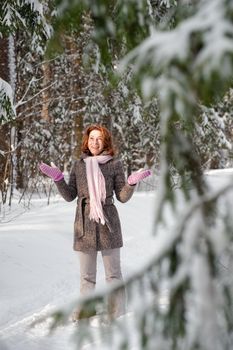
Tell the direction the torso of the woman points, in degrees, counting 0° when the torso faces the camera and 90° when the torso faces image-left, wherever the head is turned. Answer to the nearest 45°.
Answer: approximately 0°

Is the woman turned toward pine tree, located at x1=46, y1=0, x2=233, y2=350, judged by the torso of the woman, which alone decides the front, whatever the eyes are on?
yes
